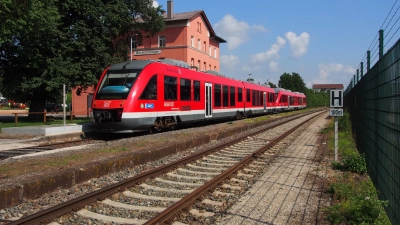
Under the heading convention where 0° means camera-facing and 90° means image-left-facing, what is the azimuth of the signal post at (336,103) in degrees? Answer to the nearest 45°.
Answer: approximately 0°

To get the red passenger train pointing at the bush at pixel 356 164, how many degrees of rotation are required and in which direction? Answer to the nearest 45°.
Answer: approximately 90° to its left

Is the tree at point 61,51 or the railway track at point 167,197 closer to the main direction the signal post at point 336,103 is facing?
the railway track

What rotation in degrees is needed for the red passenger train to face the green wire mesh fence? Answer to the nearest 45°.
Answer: approximately 90° to its left

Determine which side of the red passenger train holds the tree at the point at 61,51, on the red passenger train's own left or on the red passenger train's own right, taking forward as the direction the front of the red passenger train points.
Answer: on the red passenger train's own right

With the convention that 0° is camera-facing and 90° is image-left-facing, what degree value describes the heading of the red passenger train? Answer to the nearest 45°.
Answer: approximately 45°

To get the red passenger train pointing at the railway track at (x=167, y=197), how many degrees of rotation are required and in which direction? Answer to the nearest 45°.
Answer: approximately 45° to its left

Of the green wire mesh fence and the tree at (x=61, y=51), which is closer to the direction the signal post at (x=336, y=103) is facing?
the green wire mesh fence
